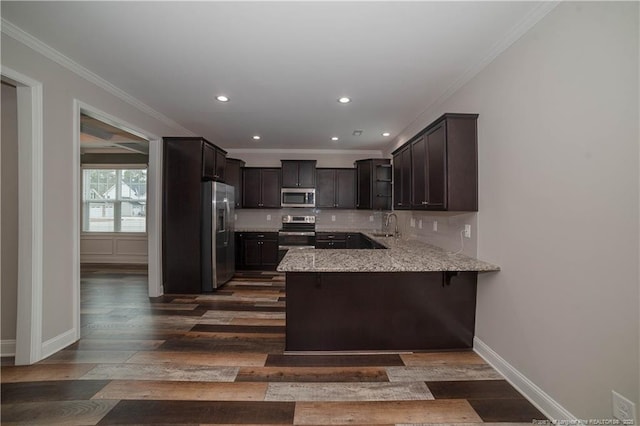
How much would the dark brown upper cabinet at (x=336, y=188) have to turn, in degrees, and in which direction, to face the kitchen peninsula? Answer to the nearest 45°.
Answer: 0° — it already faces it

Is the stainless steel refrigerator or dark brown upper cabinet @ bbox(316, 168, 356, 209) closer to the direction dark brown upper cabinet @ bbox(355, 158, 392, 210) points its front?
the stainless steel refrigerator

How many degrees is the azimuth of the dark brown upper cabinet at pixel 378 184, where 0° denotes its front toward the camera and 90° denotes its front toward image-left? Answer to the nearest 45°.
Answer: approximately 45°

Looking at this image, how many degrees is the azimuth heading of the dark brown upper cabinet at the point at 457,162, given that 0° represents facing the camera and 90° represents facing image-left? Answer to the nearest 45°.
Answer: approximately 90°

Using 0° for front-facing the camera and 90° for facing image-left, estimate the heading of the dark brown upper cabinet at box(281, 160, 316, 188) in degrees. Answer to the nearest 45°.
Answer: approximately 0°

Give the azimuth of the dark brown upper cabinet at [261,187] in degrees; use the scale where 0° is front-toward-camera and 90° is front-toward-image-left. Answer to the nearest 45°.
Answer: approximately 0°

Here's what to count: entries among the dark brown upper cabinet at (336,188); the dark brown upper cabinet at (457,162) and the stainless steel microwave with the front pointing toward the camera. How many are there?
2
